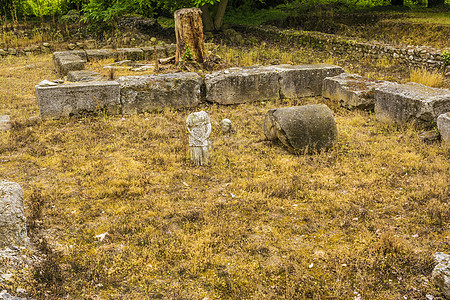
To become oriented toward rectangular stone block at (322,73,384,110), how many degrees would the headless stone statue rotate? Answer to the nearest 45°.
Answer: approximately 135° to its left

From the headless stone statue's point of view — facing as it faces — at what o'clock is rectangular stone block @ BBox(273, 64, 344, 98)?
The rectangular stone block is roughly at 7 o'clock from the headless stone statue.

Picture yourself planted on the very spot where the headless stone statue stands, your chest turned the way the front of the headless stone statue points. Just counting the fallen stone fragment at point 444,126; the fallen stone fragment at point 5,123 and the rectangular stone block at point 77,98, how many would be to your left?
1

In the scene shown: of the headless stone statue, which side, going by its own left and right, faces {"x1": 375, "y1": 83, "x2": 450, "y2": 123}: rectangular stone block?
left

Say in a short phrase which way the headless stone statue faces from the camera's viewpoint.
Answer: facing the viewer

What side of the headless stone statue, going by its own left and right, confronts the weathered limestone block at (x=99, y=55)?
back

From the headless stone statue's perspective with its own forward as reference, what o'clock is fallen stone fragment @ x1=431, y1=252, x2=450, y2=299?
The fallen stone fragment is roughly at 11 o'clock from the headless stone statue.

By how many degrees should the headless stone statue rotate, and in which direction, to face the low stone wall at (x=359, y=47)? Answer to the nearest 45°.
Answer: approximately 135° to its left

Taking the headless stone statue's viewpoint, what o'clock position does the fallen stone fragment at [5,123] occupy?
The fallen stone fragment is roughly at 4 o'clock from the headless stone statue.

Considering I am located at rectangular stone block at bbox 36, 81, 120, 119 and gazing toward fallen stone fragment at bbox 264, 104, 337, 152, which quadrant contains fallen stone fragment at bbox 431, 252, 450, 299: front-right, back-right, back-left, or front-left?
front-right

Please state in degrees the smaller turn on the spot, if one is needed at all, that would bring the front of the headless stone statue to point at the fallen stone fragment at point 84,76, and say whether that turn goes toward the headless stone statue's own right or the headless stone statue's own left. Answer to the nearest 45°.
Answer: approximately 135° to the headless stone statue's own right

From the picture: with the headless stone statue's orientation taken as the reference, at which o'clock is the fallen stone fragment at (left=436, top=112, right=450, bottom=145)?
The fallen stone fragment is roughly at 9 o'clock from the headless stone statue.
